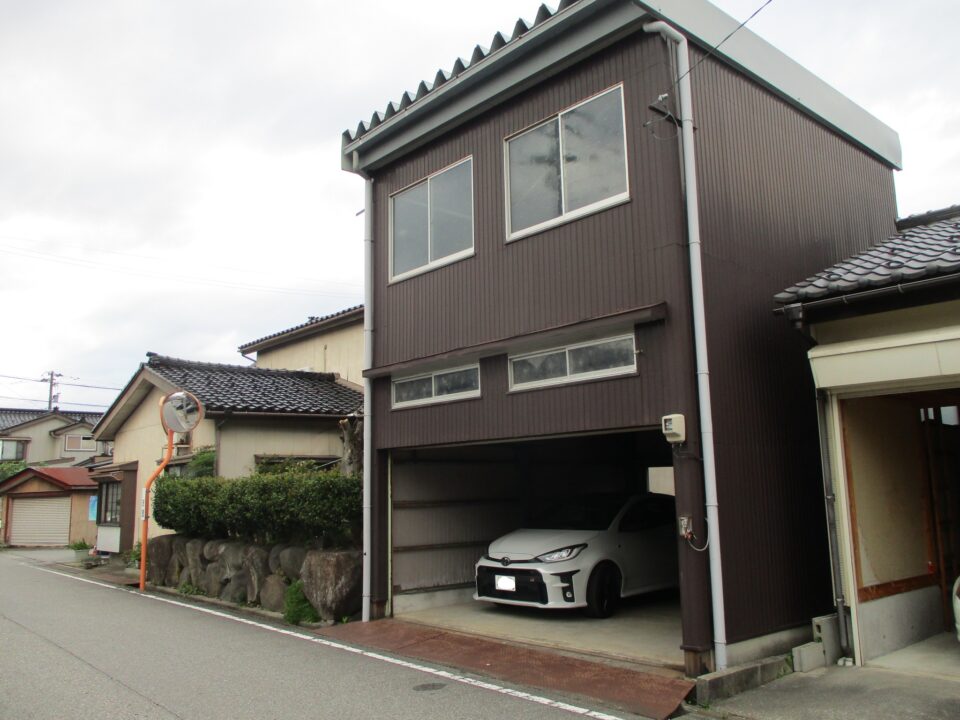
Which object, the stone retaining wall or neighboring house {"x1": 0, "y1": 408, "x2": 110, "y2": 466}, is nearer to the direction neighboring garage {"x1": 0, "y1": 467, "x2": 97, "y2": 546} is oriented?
the stone retaining wall

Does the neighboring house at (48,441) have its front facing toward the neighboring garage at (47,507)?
yes

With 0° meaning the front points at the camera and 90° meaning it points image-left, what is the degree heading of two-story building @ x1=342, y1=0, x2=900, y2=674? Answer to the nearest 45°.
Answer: approximately 45°

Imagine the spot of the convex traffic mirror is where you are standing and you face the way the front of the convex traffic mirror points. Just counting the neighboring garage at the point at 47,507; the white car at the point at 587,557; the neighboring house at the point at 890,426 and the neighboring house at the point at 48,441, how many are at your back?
2

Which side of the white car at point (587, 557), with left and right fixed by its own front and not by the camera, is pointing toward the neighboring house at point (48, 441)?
right

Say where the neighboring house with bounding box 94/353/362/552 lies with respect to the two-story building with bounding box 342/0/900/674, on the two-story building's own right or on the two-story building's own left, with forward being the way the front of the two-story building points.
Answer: on the two-story building's own right

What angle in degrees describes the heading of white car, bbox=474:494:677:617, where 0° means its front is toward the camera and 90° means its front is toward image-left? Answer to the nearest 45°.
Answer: approximately 45°

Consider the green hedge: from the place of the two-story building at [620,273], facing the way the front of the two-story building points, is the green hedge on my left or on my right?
on my right

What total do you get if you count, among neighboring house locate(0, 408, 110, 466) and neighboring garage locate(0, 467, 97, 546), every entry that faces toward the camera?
2

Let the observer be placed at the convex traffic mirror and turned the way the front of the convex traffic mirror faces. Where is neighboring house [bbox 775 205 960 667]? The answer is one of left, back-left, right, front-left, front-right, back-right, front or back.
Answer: front-left

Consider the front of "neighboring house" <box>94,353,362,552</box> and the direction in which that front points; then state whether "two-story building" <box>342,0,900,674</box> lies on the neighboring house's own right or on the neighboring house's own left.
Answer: on the neighboring house's own left

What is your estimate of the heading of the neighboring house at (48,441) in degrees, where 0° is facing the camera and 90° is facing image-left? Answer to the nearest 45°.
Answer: approximately 0°

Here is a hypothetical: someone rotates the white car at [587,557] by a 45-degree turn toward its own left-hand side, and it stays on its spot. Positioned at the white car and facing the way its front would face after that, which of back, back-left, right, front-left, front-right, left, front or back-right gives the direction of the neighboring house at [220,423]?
back-right
